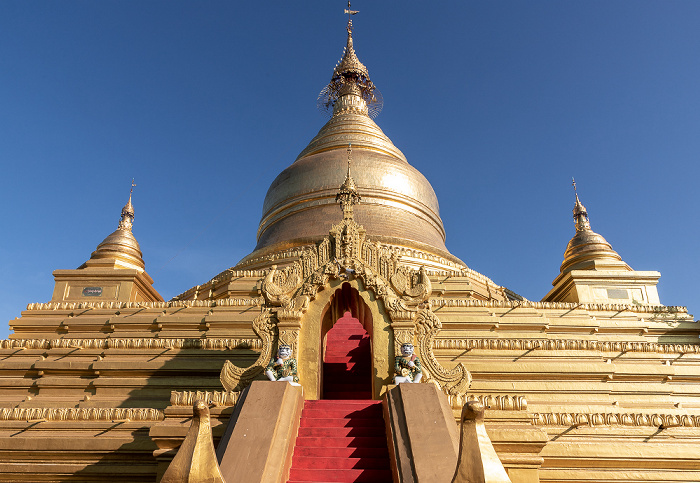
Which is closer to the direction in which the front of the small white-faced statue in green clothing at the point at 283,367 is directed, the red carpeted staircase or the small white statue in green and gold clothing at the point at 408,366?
the red carpeted staircase

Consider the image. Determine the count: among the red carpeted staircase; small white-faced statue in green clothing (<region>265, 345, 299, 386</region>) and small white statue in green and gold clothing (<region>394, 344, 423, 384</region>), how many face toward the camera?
3

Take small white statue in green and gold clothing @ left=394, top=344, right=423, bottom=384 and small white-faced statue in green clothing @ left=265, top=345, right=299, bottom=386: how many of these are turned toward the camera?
2

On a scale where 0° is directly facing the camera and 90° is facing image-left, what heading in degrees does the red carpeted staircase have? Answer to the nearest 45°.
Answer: approximately 0°

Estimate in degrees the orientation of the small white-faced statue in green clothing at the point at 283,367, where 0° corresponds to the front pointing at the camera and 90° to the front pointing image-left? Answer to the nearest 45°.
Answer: approximately 0°

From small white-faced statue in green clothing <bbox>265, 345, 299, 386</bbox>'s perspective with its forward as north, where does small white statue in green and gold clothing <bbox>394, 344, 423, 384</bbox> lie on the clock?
small white statue in green and gold clothing <bbox>394, 344, 423, 384</bbox> is roughly at 9 o'clock from small white-faced statue in green clothing <bbox>265, 345, 299, 386</bbox>.

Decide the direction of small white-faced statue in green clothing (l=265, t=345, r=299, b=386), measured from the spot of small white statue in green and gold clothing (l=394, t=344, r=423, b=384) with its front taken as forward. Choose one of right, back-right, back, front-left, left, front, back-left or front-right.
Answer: right
